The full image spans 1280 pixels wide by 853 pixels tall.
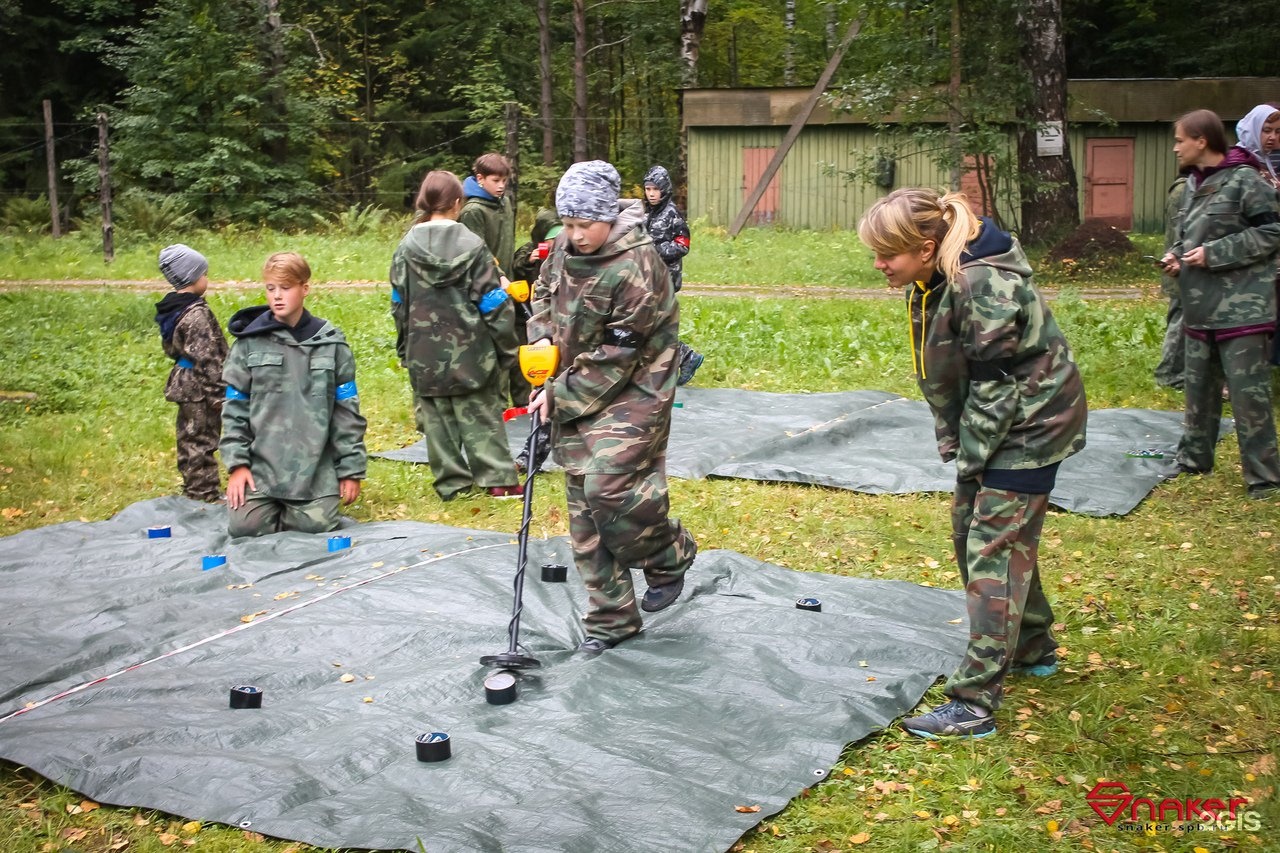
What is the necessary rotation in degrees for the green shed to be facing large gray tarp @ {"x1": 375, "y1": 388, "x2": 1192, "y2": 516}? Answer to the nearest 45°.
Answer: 0° — it already faces it

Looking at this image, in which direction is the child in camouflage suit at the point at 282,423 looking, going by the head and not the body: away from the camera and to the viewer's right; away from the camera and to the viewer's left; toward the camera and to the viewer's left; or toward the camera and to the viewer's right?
toward the camera and to the viewer's left

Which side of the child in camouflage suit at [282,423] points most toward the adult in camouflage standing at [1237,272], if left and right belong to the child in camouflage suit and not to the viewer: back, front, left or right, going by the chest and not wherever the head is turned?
left

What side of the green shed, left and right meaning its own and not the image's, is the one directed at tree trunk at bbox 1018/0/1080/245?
front

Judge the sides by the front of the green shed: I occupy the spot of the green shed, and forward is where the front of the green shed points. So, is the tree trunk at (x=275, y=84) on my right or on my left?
on my right

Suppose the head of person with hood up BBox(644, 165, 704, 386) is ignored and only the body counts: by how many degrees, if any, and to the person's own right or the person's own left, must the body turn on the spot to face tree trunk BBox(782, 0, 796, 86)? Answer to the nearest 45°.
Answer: approximately 135° to the person's own right

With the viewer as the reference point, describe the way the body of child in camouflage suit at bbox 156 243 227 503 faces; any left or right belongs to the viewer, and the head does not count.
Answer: facing to the right of the viewer

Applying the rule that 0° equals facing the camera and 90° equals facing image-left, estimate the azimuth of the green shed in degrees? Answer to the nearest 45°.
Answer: approximately 0°

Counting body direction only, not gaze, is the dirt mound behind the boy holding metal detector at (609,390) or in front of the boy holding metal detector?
behind

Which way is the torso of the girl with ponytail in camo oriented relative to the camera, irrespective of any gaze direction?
to the viewer's left

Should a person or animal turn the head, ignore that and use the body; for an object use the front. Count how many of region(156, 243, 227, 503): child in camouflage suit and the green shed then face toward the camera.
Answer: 1

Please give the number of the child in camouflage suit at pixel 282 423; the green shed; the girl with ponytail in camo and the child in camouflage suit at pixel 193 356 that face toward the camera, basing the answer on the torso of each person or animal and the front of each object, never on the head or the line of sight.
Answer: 2

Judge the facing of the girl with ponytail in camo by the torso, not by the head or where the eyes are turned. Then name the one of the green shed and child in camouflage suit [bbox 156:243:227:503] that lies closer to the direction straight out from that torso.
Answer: the child in camouflage suit
